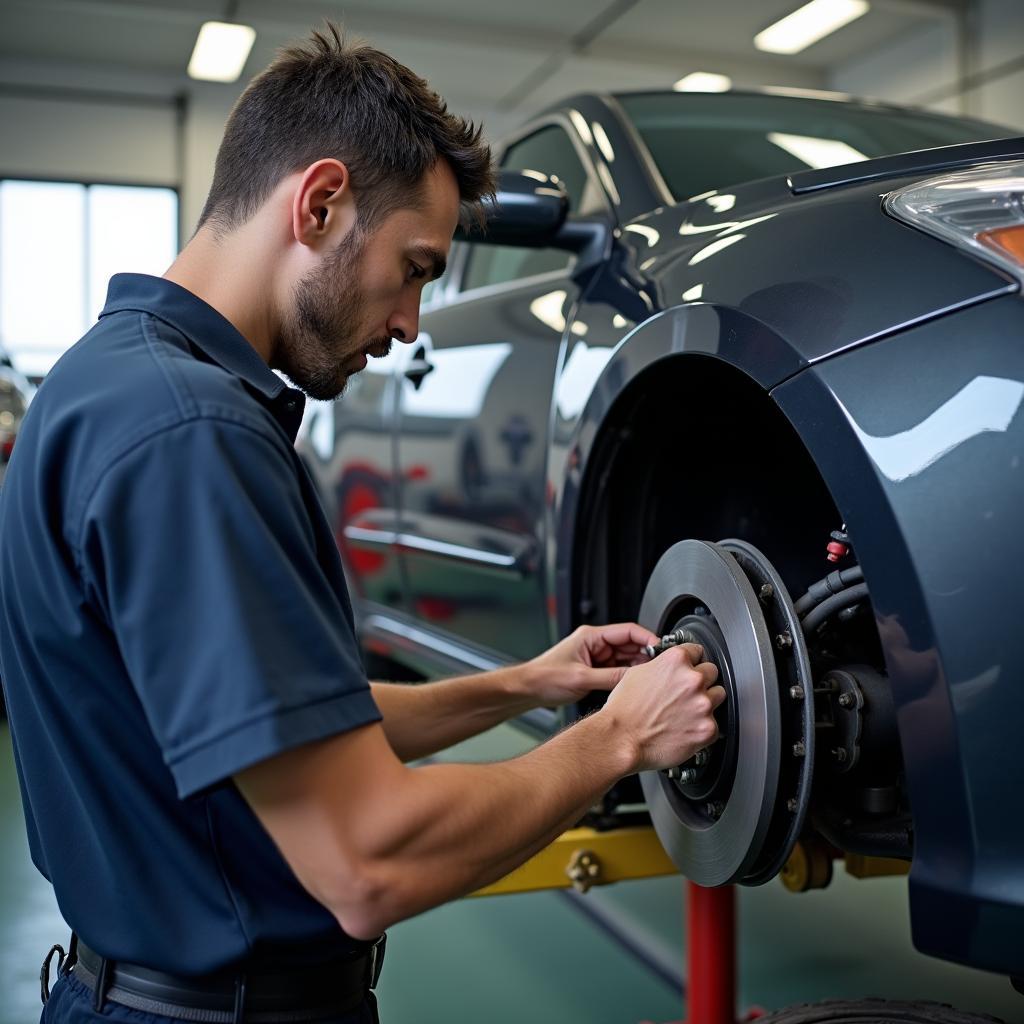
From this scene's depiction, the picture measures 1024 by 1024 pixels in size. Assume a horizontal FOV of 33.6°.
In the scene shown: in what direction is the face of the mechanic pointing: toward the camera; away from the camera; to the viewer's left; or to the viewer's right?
to the viewer's right

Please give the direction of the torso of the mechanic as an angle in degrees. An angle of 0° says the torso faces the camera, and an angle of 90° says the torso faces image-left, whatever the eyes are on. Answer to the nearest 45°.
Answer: approximately 270°

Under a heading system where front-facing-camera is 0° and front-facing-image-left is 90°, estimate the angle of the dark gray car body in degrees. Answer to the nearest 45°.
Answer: approximately 315°

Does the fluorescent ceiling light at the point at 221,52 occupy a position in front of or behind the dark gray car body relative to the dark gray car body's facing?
behind
